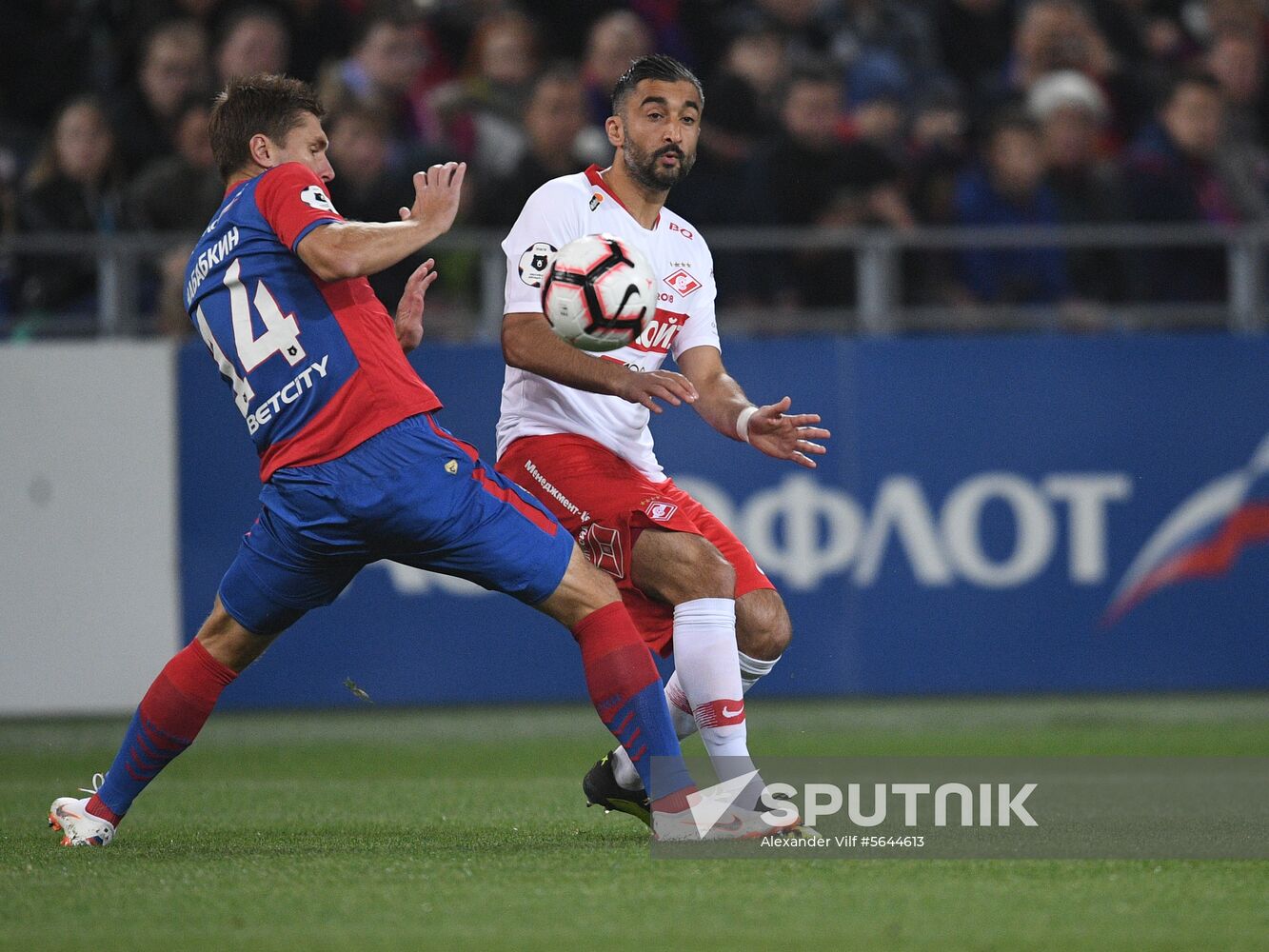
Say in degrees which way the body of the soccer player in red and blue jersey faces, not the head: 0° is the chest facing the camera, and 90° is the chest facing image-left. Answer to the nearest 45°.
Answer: approximately 225°

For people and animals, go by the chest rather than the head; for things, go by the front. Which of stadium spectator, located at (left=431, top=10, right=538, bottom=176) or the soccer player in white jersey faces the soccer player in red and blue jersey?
the stadium spectator

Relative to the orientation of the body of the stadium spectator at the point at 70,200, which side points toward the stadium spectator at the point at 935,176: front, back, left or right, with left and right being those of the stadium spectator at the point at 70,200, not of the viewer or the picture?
left

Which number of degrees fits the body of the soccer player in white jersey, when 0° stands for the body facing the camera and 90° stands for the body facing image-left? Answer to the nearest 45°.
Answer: approximately 315°

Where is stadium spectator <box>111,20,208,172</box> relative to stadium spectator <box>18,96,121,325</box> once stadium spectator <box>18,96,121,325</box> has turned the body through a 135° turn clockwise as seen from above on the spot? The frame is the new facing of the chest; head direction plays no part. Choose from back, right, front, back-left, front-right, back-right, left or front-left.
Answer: right

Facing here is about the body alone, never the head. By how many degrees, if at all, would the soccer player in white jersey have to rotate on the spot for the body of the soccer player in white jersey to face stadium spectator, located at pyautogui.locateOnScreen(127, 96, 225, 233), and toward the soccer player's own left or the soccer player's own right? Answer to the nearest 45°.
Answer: approximately 180°

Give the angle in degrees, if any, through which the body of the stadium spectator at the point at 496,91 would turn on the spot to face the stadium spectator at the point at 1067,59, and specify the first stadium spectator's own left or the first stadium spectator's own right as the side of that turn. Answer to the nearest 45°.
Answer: approximately 90° to the first stadium spectator's own left

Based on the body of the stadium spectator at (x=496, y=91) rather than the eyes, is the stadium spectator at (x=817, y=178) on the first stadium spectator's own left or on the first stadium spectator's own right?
on the first stadium spectator's own left

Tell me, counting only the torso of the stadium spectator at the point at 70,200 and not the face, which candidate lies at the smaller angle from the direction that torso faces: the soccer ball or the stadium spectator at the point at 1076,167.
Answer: the soccer ball

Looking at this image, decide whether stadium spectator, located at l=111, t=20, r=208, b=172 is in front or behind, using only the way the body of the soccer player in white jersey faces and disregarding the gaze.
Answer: behind

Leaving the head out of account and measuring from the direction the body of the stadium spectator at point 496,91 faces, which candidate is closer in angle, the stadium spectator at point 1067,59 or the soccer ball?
the soccer ball
